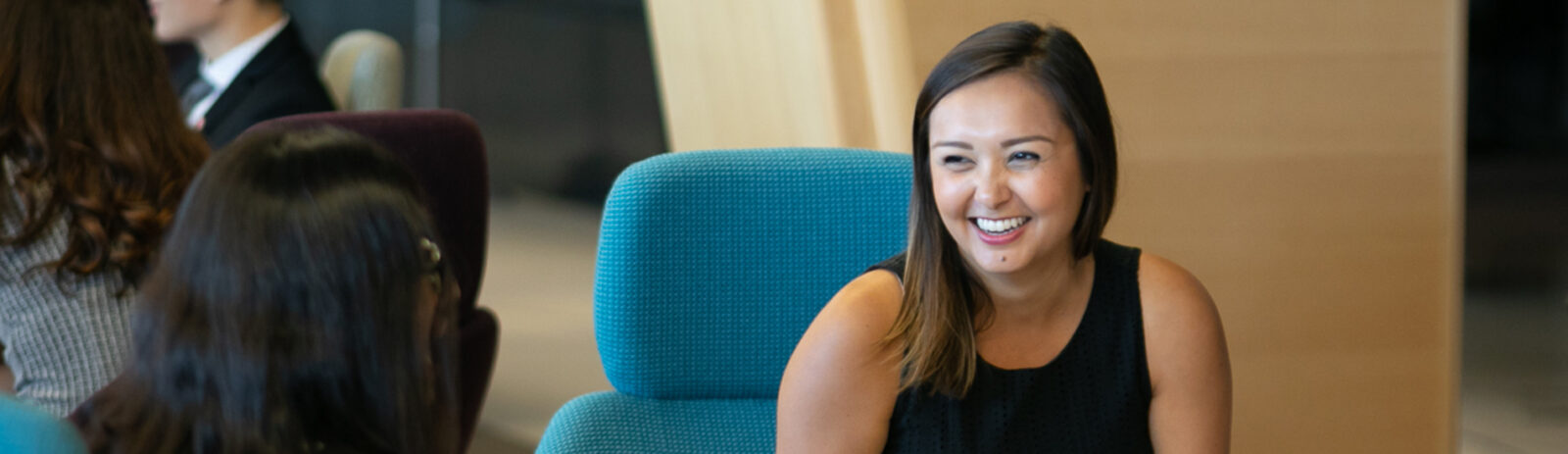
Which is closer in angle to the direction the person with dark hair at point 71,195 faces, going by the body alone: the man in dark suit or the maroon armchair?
the man in dark suit

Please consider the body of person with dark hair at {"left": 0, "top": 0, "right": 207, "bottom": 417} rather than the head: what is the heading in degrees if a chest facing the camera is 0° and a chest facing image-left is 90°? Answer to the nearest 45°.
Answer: approximately 180°

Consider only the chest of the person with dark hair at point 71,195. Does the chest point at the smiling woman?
no

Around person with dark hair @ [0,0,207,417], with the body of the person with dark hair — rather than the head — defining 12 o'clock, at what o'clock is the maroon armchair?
The maroon armchair is roughly at 2 o'clock from the person with dark hair.

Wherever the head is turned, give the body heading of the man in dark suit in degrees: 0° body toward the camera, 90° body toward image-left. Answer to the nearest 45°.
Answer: approximately 45°

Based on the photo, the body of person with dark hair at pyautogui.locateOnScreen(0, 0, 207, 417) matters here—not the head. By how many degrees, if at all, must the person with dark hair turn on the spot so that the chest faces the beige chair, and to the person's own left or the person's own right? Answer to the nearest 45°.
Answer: approximately 45° to the person's own right

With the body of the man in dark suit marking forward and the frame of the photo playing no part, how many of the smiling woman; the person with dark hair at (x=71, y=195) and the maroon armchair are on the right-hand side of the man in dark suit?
0

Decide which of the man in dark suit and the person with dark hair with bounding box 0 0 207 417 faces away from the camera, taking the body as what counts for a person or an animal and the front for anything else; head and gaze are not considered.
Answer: the person with dark hair

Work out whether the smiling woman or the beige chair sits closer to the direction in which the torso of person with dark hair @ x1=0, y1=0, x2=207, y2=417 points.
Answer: the beige chair

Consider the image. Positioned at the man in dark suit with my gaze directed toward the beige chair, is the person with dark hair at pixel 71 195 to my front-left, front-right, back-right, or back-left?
back-right

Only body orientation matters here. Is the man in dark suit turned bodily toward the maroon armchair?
no

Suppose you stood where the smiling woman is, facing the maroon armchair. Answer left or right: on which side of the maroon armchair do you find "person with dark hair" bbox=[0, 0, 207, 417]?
left

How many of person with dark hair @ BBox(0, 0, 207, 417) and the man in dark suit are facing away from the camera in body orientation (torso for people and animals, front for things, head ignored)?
1

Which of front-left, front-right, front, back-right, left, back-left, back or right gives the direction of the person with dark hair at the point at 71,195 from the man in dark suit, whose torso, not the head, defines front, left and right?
front-left

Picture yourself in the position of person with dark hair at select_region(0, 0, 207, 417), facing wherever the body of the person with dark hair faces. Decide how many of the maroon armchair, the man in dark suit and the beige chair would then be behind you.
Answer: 0
